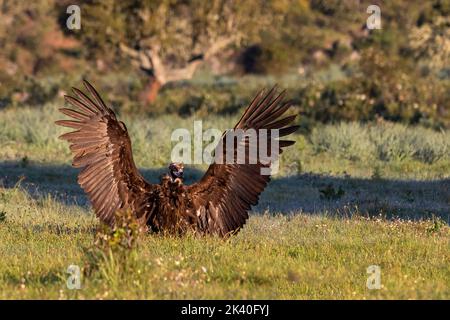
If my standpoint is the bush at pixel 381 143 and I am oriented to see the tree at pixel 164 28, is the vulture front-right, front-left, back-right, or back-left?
back-left

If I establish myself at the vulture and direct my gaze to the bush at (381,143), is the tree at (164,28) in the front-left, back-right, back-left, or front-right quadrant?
front-left

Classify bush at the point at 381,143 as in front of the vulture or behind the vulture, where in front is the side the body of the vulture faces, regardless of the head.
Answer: behind

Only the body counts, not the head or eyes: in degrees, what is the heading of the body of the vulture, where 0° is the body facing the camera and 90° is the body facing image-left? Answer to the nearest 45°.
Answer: approximately 0°

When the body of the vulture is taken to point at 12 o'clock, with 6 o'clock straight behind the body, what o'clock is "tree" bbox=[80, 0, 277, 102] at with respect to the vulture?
The tree is roughly at 6 o'clock from the vulture.
